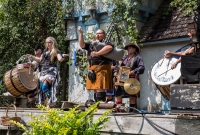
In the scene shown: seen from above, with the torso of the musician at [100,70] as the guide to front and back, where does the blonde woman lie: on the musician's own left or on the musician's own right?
on the musician's own right

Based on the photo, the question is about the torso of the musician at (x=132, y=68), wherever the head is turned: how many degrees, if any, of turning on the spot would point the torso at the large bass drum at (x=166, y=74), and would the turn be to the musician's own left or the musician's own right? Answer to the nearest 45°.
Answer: approximately 135° to the musician's own left

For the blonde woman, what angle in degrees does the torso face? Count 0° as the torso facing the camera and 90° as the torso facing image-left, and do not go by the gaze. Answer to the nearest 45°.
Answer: approximately 45°

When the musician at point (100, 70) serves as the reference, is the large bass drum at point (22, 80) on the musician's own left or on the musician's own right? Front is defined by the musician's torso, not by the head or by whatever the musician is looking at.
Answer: on the musician's own right

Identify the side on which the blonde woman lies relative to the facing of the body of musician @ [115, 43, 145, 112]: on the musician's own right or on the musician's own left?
on the musician's own right

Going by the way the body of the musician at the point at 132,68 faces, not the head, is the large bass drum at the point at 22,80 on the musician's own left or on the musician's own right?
on the musician's own right

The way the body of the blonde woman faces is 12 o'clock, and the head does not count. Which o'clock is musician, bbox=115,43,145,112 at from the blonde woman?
The musician is roughly at 8 o'clock from the blonde woman.

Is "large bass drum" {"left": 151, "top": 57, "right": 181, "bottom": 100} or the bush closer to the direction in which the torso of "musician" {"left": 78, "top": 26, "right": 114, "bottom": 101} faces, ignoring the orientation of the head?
the bush

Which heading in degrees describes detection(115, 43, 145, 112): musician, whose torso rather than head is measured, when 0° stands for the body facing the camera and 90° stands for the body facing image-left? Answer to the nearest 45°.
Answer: approximately 45°
